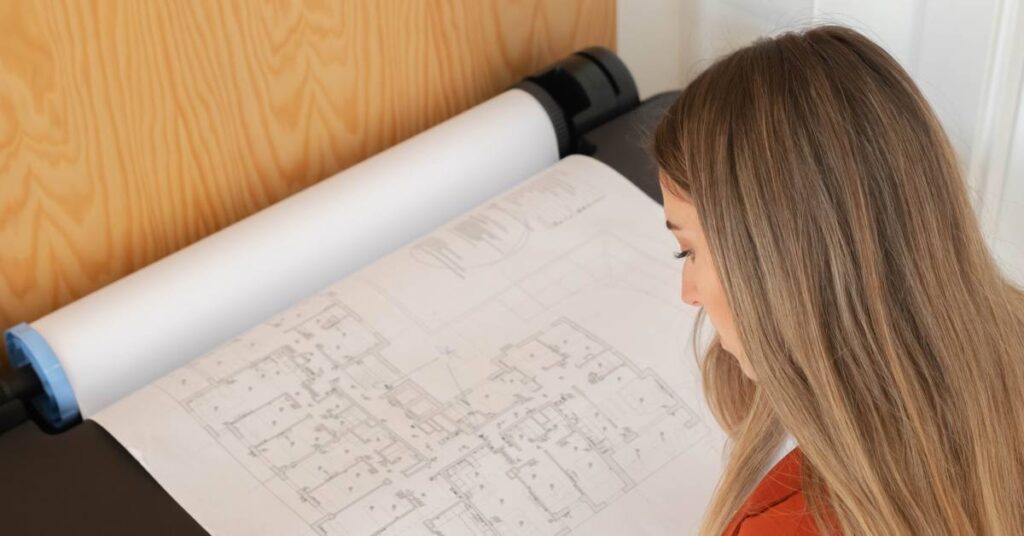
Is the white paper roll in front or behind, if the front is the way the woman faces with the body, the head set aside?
in front

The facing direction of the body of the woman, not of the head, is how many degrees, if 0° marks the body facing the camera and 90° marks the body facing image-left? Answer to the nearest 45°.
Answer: approximately 90°
